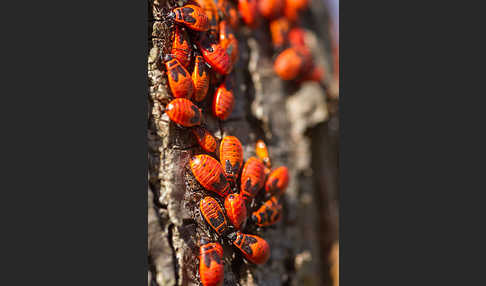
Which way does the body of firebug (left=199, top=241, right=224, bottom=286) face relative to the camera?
away from the camera

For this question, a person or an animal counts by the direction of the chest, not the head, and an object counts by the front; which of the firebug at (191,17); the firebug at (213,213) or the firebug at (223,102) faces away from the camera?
the firebug at (223,102)

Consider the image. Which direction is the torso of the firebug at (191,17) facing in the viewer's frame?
to the viewer's left

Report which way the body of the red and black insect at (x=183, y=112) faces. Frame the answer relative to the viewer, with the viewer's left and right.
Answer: facing to the right of the viewer

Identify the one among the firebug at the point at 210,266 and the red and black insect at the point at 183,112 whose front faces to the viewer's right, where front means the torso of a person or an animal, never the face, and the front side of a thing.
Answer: the red and black insect

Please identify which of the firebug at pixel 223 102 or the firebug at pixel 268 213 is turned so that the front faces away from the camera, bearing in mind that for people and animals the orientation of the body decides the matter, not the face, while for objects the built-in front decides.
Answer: the firebug at pixel 223 102
